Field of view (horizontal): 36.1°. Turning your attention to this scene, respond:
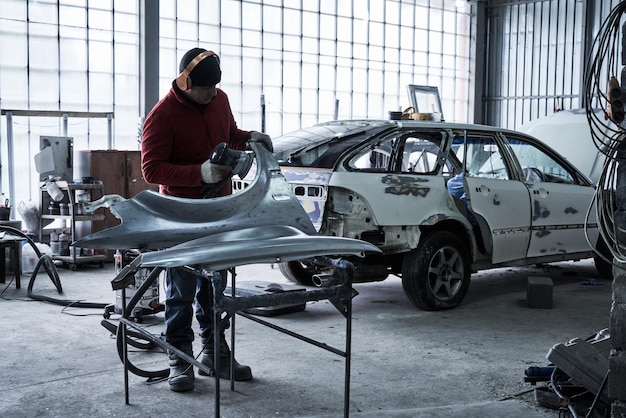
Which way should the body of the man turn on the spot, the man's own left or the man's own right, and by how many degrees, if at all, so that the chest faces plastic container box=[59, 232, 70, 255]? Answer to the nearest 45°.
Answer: approximately 135° to the man's own left

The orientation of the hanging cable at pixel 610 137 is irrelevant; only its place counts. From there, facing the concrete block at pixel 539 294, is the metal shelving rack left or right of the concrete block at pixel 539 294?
left

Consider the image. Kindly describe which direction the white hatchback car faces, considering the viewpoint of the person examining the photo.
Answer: facing away from the viewer and to the right of the viewer

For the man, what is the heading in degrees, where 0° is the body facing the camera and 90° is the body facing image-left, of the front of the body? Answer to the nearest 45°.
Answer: approximately 315°

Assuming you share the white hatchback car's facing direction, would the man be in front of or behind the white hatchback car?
behind

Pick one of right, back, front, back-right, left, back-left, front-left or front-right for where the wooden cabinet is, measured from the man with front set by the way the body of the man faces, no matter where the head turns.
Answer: back-left
